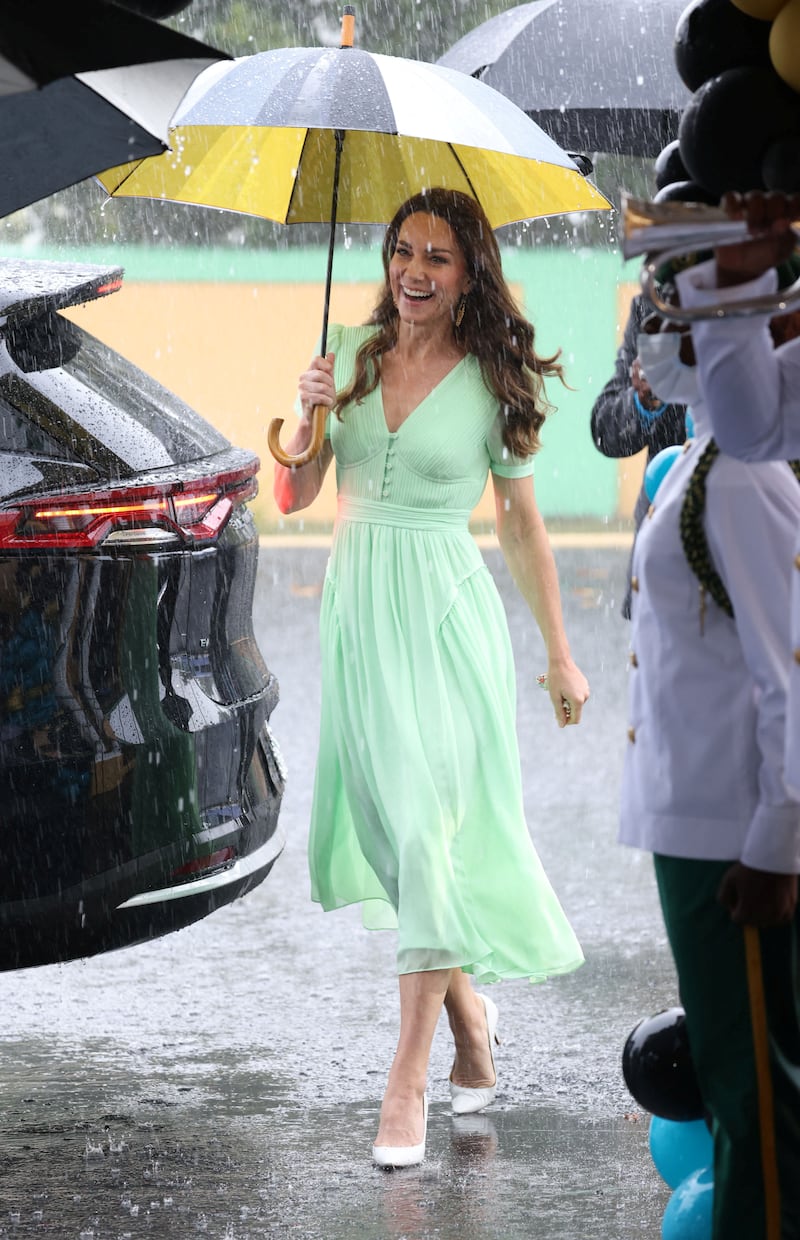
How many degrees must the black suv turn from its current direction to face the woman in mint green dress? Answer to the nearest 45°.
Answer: approximately 135° to its right

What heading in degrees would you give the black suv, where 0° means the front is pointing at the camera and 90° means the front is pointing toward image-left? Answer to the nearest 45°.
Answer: approximately 135°

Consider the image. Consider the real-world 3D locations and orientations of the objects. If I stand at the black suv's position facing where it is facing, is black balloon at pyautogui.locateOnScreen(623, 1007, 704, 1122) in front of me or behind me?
behind

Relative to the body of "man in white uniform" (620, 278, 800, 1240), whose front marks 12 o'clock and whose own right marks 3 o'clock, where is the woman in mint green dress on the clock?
The woman in mint green dress is roughly at 2 o'clock from the man in white uniform.

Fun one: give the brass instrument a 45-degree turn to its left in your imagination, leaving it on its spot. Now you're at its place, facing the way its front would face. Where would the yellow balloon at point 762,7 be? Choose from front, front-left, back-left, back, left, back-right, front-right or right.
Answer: back-right

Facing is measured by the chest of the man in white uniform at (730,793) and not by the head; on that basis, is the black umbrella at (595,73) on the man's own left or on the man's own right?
on the man's own right

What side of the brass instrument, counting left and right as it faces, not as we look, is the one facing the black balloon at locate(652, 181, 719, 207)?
right

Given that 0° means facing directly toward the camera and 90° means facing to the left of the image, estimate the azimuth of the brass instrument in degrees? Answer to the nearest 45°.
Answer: approximately 90°

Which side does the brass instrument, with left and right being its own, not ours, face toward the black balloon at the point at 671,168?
right

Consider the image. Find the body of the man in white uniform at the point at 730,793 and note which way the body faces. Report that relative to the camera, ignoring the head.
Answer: to the viewer's left
